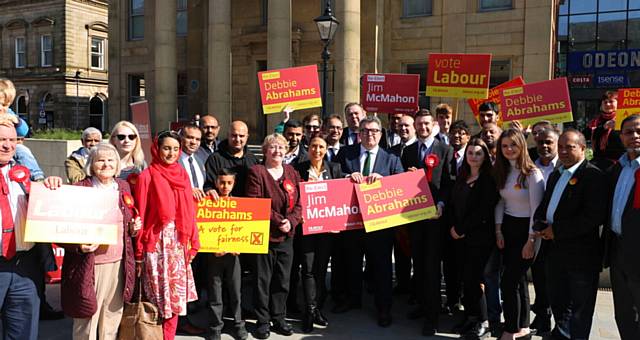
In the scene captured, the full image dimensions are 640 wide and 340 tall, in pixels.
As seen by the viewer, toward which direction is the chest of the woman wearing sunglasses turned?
toward the camera

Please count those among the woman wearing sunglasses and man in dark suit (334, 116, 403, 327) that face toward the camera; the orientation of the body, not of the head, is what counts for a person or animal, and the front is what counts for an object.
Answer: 2

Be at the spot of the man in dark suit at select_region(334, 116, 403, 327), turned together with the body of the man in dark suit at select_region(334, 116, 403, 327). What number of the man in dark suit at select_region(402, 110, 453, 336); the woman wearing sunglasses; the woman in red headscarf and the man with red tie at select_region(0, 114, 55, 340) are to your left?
1

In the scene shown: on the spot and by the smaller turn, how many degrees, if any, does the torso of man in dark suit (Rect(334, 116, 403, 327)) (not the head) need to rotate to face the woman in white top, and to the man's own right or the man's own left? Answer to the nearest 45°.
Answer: approximately 45° to the man's own left

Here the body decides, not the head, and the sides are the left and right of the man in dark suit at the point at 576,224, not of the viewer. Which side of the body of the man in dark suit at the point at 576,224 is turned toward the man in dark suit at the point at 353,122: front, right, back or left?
right

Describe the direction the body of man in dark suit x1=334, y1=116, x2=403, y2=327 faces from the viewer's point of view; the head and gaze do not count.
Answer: toward the camera

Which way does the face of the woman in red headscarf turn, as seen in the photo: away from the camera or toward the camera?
toward the camera

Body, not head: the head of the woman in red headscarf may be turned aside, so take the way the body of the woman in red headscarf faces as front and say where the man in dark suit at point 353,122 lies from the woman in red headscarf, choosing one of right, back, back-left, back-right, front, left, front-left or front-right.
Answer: left

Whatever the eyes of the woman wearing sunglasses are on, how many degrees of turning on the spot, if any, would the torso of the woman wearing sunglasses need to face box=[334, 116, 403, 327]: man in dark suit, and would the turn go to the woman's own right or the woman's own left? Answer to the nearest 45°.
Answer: approximately 90° to the woman's own left

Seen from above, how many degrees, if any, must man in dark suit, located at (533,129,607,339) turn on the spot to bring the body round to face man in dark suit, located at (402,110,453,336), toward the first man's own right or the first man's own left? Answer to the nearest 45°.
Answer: approximately 90° to the first man's own right

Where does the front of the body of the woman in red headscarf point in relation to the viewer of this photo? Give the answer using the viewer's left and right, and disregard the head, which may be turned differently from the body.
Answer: facing the viewer and to the right of the viewer

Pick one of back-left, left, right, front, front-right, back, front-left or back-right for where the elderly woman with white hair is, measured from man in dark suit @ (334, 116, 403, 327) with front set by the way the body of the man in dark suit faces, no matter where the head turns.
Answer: front-right

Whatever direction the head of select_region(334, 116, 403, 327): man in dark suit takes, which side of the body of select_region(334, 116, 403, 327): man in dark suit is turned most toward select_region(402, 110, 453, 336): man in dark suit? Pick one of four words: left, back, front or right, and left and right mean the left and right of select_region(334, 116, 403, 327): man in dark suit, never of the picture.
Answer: left

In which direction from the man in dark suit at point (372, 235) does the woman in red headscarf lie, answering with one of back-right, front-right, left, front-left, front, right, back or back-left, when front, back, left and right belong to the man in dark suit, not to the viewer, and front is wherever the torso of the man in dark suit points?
front-right

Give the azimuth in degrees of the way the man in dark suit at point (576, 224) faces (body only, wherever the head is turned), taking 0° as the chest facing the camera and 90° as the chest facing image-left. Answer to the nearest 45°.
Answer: approximately 45°
